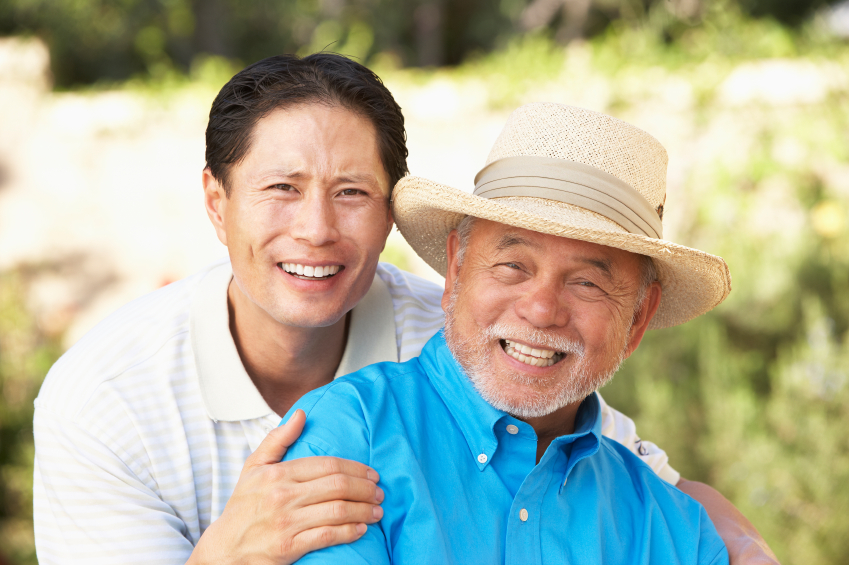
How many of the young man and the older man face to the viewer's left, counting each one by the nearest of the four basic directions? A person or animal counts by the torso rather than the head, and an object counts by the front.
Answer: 0

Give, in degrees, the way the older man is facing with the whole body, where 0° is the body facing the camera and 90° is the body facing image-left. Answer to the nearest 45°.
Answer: approximately 0°

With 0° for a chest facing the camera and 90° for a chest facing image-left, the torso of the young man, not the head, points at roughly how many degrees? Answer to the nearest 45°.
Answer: approximately 315°
